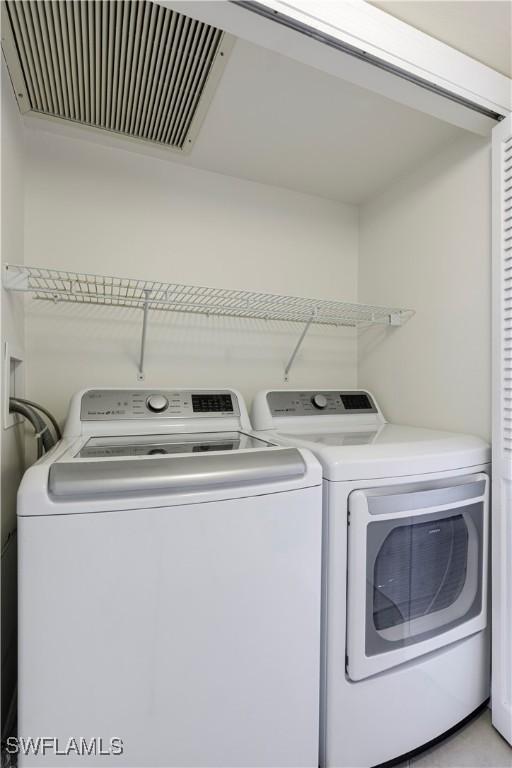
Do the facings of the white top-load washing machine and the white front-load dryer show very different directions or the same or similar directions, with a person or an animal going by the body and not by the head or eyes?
same or similar directions

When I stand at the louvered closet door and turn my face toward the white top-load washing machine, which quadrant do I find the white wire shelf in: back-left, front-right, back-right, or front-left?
front-right

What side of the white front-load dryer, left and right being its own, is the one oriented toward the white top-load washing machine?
right

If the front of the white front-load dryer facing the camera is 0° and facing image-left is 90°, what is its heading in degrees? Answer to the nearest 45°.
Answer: approximately 315°

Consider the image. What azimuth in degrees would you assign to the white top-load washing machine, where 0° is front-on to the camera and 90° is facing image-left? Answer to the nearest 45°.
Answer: approximately 0°

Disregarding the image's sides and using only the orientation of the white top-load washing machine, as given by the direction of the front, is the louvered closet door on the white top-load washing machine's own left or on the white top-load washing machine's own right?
on the white top-load washing machine's own left

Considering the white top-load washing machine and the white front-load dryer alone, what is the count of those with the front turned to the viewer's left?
0
